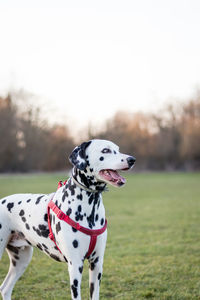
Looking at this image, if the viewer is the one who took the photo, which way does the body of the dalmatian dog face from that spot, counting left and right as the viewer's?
facing the viewer and to the right of the viewer
